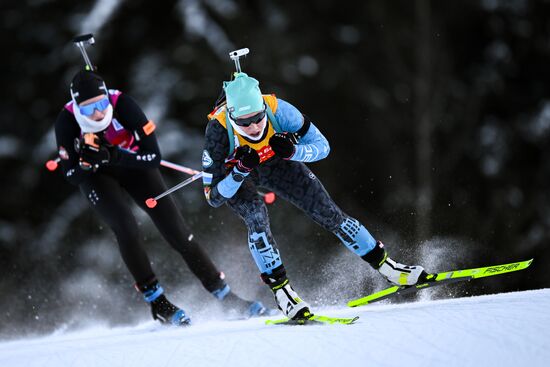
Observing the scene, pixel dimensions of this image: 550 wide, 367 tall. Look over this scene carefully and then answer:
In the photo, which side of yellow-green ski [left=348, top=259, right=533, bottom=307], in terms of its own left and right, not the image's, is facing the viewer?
right
